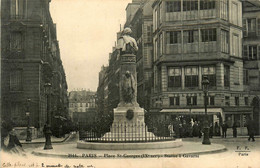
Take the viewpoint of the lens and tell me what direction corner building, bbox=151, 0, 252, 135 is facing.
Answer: facing the viewer

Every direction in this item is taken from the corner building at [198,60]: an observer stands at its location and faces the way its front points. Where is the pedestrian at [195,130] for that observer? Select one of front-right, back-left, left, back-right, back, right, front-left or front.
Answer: front

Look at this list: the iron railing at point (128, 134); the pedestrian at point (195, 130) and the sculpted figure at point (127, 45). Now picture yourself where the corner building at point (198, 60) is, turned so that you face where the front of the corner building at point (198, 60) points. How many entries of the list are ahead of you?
3

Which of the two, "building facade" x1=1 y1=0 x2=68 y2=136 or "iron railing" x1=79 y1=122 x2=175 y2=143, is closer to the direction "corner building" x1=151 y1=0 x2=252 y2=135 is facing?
the iron railing

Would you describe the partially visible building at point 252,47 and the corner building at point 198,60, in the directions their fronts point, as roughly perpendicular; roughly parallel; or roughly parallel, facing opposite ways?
roughly parallel

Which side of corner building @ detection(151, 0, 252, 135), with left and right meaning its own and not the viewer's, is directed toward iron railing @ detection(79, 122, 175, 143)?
front

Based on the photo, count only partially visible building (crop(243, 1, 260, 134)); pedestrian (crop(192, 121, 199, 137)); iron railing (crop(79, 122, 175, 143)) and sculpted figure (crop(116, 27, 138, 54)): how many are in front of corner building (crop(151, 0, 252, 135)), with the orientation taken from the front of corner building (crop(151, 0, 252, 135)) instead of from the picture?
3

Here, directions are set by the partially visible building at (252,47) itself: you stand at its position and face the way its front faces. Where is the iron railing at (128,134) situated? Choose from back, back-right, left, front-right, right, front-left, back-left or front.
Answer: front

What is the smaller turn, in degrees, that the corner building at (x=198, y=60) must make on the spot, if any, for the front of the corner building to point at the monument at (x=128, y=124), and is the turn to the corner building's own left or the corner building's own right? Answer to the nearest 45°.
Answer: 0° — it already faces it

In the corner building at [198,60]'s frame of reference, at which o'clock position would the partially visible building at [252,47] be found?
the partially visible building at [252,47] is roughly at 8 o'clock from the corner building at [198,60].

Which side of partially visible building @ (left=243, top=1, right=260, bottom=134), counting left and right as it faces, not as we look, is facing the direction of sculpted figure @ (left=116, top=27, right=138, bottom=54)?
front

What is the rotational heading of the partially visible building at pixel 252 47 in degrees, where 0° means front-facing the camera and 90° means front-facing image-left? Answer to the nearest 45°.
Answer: approximately 0°
